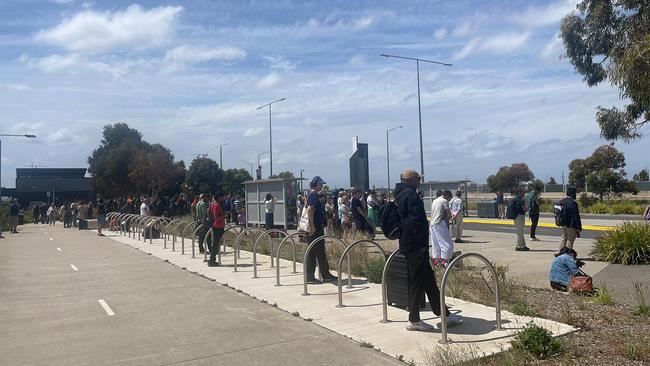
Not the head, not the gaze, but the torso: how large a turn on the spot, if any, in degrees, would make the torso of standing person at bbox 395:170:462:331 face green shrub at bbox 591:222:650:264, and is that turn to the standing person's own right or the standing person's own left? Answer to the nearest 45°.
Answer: approximately 45° to the standing person's own left

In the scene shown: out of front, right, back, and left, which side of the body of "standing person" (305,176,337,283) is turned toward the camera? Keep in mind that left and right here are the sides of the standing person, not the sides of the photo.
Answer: right

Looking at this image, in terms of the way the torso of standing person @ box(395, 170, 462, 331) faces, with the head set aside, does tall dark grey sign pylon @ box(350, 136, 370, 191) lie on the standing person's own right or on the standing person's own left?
on the standing person's own left

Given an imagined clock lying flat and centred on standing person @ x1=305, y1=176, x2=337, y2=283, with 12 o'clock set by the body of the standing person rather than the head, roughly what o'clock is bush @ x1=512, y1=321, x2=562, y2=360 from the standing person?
The bush is roughly at 2 o'clock from the standing person.

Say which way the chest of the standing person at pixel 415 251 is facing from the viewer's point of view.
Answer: to the viewer's right

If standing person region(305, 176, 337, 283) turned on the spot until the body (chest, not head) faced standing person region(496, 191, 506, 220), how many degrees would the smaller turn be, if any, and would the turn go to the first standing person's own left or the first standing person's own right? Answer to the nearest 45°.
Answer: approximately 45° to the first standing person's own left

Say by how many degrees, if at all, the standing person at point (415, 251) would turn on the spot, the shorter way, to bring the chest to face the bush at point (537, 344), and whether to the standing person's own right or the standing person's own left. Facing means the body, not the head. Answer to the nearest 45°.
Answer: approximately 45° to the standing person's own right

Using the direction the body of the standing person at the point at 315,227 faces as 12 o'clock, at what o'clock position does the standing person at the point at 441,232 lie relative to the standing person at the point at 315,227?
the standing person at the point at 441,232 is roughly at 12 o'clock from the standing person at the point at 315,227.
